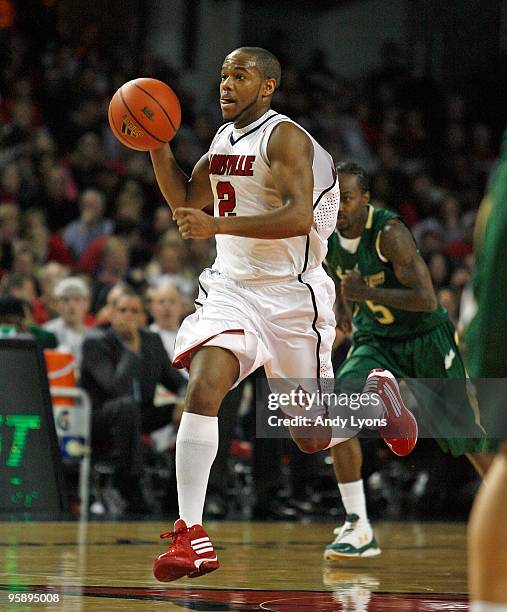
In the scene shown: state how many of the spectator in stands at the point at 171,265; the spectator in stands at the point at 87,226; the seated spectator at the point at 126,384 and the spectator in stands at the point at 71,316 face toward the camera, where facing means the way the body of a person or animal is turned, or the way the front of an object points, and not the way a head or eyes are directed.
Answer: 4

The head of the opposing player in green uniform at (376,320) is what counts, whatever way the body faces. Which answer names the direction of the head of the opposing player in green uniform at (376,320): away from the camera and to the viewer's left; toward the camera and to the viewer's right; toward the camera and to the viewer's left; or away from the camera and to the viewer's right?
toward the camera and to the viewer's left

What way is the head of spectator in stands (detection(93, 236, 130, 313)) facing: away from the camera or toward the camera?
toward the camera

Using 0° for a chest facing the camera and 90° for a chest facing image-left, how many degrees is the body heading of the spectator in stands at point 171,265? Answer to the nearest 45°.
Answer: approximately 0°

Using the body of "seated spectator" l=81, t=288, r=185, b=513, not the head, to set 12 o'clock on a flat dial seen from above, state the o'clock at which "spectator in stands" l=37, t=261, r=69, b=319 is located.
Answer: The spectator in stands is roughly at 5 o'clock from the seated spectator.

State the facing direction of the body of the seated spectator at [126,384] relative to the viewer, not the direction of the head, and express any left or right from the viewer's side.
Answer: facing the viewer

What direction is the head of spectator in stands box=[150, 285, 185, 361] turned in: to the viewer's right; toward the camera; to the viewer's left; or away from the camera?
toward the camera

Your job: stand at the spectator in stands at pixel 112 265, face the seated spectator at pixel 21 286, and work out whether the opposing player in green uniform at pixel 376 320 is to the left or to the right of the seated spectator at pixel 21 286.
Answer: left

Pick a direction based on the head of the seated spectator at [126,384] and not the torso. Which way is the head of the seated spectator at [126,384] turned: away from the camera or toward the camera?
toward the camera

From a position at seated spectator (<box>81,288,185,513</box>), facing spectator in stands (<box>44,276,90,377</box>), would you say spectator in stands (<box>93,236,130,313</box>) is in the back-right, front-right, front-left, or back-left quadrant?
front-right

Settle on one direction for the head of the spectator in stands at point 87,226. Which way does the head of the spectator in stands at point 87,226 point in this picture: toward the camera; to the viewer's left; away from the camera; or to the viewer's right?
toward the camera

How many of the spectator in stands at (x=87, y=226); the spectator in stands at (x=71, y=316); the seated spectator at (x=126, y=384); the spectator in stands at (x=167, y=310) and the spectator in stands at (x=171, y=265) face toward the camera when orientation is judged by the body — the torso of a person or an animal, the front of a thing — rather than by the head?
5

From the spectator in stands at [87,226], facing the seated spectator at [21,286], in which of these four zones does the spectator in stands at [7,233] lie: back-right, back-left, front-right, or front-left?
front-right

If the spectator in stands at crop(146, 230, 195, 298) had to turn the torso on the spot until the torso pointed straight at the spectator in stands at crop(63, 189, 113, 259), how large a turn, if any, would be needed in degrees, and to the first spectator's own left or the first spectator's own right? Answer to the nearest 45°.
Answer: approximately 135° to the first spectator's own right

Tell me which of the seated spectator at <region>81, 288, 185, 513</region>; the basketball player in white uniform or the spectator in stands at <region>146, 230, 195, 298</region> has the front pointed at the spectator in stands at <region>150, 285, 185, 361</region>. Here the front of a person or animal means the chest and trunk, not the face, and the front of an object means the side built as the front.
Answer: the spectator in stands at <region>146, 230, 195, 298</region>

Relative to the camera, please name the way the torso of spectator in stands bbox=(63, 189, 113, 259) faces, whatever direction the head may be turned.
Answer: toward the camera

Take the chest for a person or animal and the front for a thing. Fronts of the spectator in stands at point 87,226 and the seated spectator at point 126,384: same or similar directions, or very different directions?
same or similar directions

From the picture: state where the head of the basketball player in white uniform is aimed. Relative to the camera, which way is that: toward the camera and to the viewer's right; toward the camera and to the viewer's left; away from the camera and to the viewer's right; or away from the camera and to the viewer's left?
toward the camera and to the viewer's left

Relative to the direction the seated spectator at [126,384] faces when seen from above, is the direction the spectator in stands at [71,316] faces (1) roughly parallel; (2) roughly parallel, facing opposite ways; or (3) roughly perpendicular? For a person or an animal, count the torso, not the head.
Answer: roughly parallel

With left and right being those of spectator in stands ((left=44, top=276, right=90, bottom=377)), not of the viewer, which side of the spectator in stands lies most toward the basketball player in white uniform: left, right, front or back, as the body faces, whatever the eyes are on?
front
